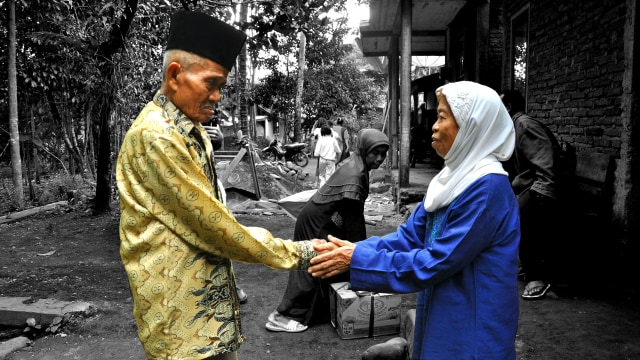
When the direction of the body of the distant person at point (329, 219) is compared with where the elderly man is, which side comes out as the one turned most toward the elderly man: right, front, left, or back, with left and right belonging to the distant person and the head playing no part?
right

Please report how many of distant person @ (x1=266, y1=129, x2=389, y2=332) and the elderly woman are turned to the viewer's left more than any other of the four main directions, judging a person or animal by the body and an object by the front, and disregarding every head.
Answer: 1

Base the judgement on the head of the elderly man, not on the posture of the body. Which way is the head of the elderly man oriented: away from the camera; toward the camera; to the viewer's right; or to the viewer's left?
to the viewer's right

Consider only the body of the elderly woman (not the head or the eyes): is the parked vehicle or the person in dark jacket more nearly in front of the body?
the parked vehicle

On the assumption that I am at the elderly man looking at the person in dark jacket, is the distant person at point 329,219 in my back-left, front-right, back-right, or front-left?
front-left

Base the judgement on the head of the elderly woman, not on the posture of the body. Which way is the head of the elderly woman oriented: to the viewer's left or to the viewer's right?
to the viewer's left

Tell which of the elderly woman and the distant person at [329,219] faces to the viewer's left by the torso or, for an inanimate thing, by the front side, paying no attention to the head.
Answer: the elderly woman

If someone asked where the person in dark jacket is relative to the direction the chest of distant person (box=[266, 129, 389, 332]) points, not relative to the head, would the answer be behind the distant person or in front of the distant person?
in front

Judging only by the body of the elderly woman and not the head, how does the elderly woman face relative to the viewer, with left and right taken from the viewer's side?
facing to the left of the viewer
